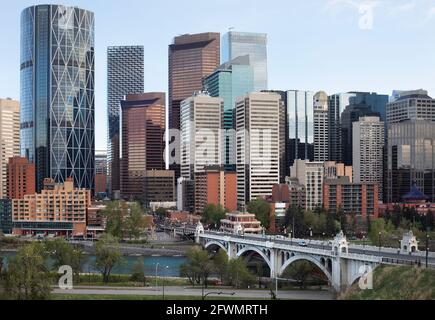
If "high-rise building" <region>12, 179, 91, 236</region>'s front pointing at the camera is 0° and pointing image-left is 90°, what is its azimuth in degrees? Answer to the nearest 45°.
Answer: approximately 0°

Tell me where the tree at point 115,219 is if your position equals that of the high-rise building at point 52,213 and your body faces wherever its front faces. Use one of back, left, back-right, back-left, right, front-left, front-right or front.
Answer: front-left

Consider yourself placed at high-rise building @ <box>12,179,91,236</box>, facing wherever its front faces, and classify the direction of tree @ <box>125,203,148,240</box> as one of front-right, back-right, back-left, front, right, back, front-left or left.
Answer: front-left

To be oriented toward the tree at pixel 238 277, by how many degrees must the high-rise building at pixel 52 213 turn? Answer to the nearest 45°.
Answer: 0° — it already faces it

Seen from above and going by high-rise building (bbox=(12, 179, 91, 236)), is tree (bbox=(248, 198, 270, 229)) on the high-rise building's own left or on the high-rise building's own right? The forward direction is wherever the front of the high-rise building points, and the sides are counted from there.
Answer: on the high-rise building's own left

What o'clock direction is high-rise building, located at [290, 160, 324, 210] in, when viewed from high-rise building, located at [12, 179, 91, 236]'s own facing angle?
high-rise building, located at [290, 160, 324, 210] is roughly at 9 o'clock from high-rise building, located at [12, 179, 91, 236].

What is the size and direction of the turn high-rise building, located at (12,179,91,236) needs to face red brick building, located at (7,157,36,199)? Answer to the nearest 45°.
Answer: approximately 180°

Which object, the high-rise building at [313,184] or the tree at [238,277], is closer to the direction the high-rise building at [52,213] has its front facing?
the tree

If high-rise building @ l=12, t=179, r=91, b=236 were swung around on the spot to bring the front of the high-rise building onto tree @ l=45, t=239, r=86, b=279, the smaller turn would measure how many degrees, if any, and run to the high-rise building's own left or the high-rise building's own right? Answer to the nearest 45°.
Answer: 0° — it already faces it
